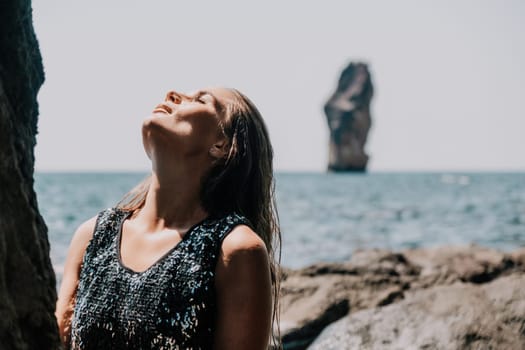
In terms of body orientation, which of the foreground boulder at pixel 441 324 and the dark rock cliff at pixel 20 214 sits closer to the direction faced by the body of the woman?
the dark rock cliff

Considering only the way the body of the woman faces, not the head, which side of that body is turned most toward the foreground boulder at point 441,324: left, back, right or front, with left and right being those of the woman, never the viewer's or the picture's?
back

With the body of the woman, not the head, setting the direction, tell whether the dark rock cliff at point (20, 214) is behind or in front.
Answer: in front

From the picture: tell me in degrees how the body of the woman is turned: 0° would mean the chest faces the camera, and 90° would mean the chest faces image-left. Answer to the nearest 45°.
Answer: approximately 45°

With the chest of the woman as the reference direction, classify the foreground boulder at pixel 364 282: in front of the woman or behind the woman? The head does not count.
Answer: behind

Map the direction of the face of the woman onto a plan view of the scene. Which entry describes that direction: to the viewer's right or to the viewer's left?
to the viewer's left
